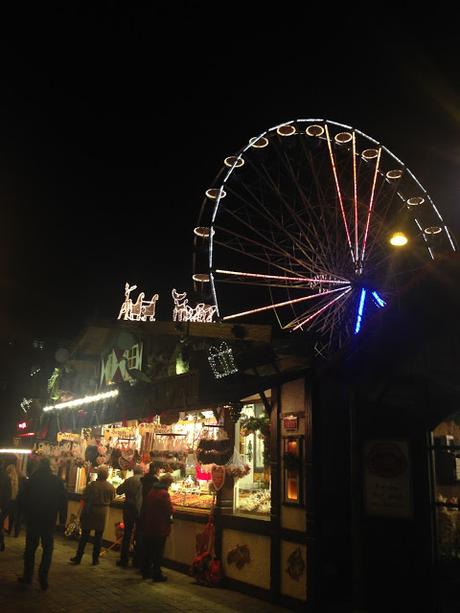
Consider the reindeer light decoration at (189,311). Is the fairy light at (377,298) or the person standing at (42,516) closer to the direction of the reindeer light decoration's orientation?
the person standing

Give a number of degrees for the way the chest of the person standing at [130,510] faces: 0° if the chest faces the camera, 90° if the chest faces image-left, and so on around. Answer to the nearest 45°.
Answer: approximately 225°

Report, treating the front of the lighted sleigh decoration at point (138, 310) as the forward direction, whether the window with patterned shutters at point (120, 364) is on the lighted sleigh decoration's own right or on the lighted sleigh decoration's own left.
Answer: on the lighted sleigh decoration's own left

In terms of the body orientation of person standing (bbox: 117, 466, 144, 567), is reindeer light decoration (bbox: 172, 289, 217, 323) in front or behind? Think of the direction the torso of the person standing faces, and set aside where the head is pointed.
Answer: in front

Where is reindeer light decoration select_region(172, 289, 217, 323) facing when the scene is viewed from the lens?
facing to the left of the viewer

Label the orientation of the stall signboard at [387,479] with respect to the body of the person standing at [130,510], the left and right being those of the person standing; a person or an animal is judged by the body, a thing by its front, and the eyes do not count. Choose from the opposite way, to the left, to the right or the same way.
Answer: the opposite way

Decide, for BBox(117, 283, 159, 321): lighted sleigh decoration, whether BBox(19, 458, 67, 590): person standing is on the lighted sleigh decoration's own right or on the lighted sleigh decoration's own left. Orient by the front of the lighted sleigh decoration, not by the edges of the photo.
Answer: on the lighted sleigh decoration's own left

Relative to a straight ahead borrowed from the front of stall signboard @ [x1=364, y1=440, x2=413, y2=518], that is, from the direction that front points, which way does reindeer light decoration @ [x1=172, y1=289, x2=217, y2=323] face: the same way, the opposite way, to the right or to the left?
to the right

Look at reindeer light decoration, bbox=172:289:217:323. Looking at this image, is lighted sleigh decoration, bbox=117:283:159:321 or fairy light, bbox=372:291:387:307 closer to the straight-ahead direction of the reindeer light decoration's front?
the lighted sleigh decoration

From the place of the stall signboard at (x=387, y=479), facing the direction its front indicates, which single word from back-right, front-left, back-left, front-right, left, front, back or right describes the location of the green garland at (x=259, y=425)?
back-right
